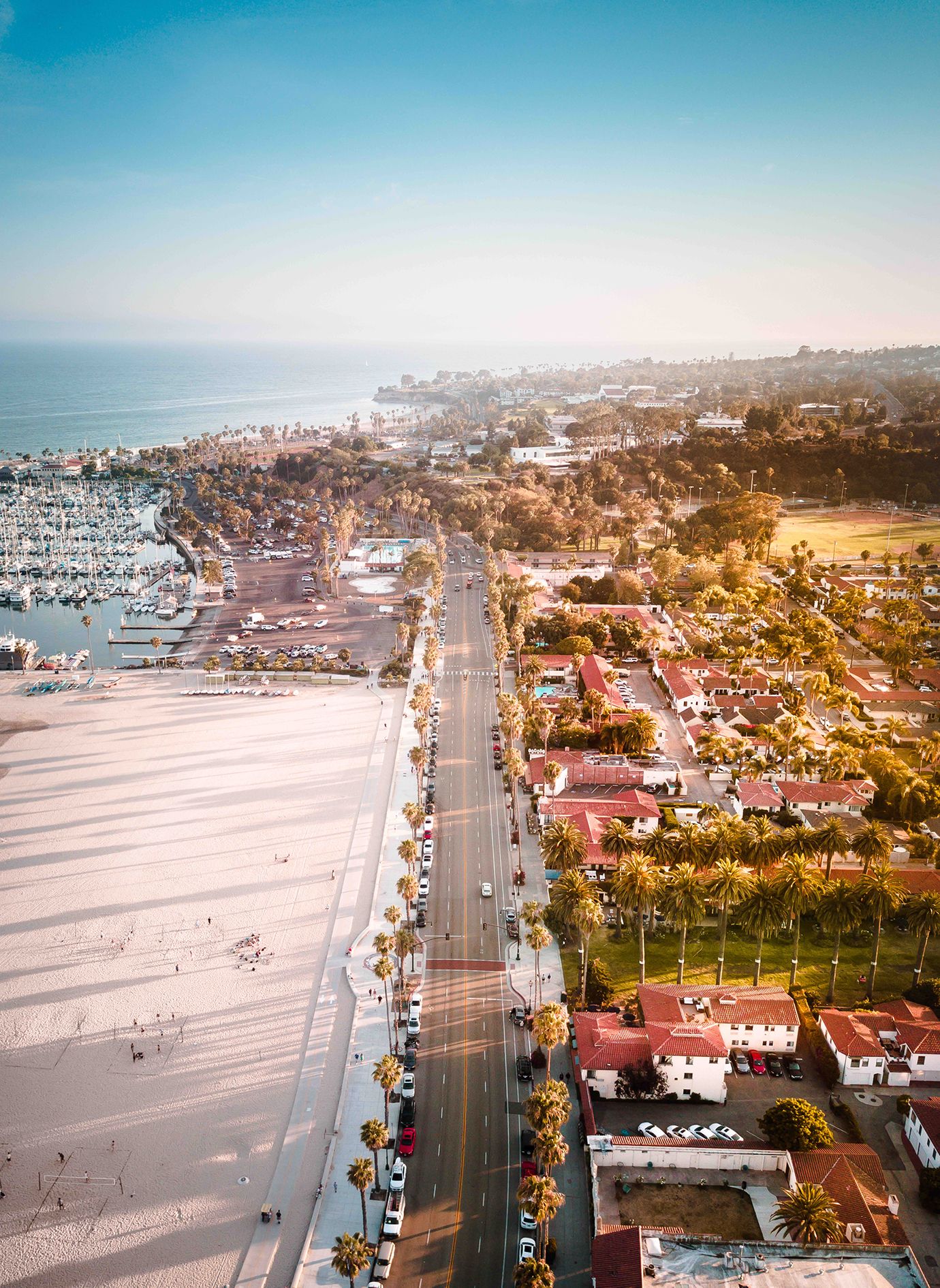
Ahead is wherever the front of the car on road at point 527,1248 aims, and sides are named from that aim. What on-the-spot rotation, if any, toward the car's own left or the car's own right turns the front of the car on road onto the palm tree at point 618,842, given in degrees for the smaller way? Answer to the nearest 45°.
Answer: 0° — it already faces it

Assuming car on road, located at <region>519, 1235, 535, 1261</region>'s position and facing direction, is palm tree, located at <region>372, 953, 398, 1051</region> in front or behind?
in front

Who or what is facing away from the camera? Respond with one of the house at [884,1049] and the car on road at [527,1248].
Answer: the car on road

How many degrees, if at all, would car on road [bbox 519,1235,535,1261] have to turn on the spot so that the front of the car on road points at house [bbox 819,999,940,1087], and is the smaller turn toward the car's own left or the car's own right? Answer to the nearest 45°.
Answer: approximately 45° to the car's own right

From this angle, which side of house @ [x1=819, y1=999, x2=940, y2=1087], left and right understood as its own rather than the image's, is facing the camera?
front

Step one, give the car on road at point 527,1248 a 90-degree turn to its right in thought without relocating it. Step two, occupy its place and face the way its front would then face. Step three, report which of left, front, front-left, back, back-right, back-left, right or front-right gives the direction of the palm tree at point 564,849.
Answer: left

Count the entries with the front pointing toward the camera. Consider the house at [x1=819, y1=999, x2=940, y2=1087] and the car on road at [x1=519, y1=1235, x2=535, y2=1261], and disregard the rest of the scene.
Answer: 1

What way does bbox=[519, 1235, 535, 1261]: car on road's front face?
away from the camera

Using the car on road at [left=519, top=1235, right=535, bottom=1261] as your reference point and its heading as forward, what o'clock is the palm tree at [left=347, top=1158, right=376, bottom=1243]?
The palm tree is roughly at 9 o'clock from the car on road.

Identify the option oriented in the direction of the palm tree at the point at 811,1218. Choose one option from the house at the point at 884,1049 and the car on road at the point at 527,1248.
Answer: the house

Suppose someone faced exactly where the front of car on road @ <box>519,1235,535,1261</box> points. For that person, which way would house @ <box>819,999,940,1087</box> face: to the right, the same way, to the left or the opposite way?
the opposite way

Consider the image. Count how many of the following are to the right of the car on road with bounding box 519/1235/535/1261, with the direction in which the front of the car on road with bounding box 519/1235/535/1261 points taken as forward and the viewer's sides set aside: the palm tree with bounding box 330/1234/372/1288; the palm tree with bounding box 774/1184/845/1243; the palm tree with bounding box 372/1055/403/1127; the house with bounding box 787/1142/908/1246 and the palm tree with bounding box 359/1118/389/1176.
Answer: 2

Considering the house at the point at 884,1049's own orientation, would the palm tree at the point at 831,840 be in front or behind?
behind

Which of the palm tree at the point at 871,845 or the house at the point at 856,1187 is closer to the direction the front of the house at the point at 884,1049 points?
the house
